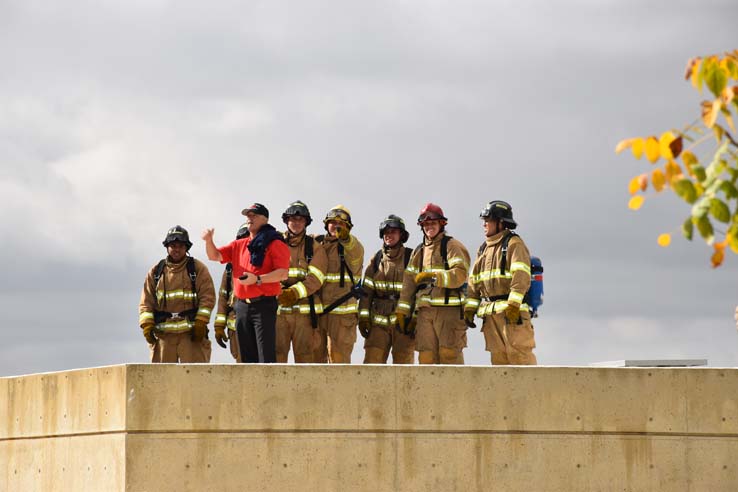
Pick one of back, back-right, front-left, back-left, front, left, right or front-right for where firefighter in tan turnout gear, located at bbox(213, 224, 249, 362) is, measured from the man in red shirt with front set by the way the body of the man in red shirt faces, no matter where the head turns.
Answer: back-right

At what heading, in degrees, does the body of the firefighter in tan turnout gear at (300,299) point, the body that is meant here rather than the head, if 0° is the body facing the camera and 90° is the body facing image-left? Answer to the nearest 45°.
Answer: approximately 45°

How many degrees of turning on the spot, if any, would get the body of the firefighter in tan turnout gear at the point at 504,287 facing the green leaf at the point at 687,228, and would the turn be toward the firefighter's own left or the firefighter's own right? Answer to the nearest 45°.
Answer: approximately 45° to the firefighter's own left

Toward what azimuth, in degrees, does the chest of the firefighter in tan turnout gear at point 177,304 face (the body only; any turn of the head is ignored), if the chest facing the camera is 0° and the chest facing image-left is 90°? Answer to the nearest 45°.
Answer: approximately 0°

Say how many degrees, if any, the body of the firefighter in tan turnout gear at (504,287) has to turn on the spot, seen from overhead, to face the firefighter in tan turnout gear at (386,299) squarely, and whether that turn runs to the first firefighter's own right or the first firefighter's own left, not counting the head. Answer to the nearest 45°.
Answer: approximately 90° to the first firefighter's own right
